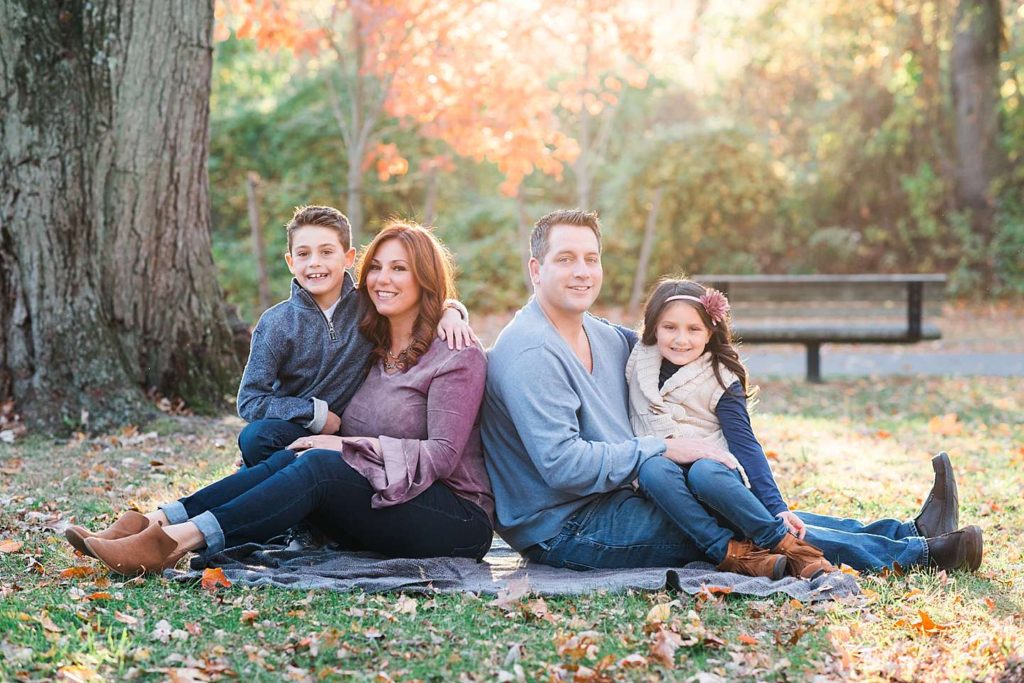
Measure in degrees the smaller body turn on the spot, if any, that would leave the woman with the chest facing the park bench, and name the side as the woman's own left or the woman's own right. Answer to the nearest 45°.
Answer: approximately 180°

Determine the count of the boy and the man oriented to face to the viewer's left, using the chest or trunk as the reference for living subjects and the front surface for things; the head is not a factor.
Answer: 0

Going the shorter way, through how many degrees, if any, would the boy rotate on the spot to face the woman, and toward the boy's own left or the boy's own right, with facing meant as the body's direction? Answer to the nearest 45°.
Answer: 0° — they already face them

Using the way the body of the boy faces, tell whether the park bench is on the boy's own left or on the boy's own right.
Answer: on the boy's own left

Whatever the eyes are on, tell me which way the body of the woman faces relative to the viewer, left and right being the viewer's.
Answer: facing the viewer and to the left of the viewer

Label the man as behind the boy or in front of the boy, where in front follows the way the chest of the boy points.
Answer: in front

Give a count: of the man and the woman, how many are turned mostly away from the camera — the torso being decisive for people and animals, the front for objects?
0

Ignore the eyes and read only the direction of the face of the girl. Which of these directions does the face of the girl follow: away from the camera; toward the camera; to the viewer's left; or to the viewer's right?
toward the camera

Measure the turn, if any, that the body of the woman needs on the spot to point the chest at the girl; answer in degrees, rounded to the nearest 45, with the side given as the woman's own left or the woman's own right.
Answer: approximately 135° to the woman's own left

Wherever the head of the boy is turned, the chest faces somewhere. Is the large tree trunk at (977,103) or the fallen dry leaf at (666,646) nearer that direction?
the fallen dry leaf

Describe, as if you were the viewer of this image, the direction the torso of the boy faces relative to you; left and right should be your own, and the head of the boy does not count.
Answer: facing the viewer and to the right of the viewer

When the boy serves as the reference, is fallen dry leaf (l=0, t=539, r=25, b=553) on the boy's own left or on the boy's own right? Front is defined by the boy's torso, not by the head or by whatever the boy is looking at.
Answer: on the boy's own right

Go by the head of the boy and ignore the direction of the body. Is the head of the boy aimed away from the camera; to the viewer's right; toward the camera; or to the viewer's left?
toward the camera

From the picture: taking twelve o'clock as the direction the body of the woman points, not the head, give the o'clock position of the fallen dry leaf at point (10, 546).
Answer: The fallen dry leaf is roughly at 2 o'clock from the woman.

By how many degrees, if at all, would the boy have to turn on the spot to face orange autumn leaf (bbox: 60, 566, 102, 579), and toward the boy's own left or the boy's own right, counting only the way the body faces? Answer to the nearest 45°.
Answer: approximately 90° to the boy's own right

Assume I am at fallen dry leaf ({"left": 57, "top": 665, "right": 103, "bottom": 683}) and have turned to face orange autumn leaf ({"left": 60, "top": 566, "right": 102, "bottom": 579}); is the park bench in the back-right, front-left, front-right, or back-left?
front-right

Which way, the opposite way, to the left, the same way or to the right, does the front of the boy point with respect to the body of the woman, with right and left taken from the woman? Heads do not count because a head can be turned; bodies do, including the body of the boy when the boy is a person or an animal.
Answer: to the left

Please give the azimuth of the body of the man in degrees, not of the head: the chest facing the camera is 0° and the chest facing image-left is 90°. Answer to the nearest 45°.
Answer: approximately 315°

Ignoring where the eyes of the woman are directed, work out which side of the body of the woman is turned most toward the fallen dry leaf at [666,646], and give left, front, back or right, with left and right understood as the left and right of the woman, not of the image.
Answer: left

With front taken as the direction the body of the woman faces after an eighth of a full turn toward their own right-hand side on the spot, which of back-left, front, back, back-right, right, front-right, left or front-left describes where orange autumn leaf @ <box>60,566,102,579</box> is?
front

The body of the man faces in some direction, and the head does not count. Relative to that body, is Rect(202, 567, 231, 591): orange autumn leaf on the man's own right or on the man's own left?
on the man's own right

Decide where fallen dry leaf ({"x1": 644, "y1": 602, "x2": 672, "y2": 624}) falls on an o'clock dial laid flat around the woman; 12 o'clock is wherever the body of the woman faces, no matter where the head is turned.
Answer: The fallen dry leaf is roughly at 9 o'clock from the woman.
